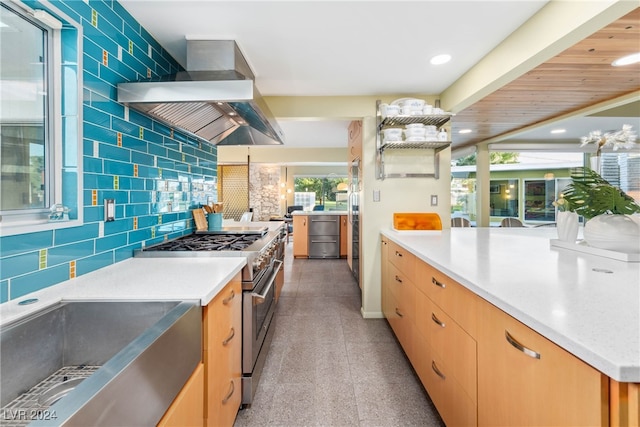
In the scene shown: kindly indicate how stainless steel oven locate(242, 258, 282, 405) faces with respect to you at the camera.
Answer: facing to the right of the viewer

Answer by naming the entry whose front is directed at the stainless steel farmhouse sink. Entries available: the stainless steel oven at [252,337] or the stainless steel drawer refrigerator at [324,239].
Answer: the stainless steel drawer refrigerator

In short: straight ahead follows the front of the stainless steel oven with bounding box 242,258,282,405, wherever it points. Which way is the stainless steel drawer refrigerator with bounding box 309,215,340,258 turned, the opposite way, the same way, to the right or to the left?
to the right

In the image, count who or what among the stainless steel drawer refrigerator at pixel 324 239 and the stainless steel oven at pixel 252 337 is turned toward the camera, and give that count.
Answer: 1

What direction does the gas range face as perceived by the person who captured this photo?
facing to the right of the viewer

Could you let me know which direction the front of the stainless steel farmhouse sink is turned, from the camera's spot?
facing the viewer and to the right of the viewer

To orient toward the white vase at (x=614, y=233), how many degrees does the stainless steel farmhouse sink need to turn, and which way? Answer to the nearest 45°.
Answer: approximately 45° to its left

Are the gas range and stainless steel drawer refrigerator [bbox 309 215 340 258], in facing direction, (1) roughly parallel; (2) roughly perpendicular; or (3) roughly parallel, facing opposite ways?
roughly perpendicular

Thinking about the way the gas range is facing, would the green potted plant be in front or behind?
in front

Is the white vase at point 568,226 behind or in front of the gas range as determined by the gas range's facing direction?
in front
